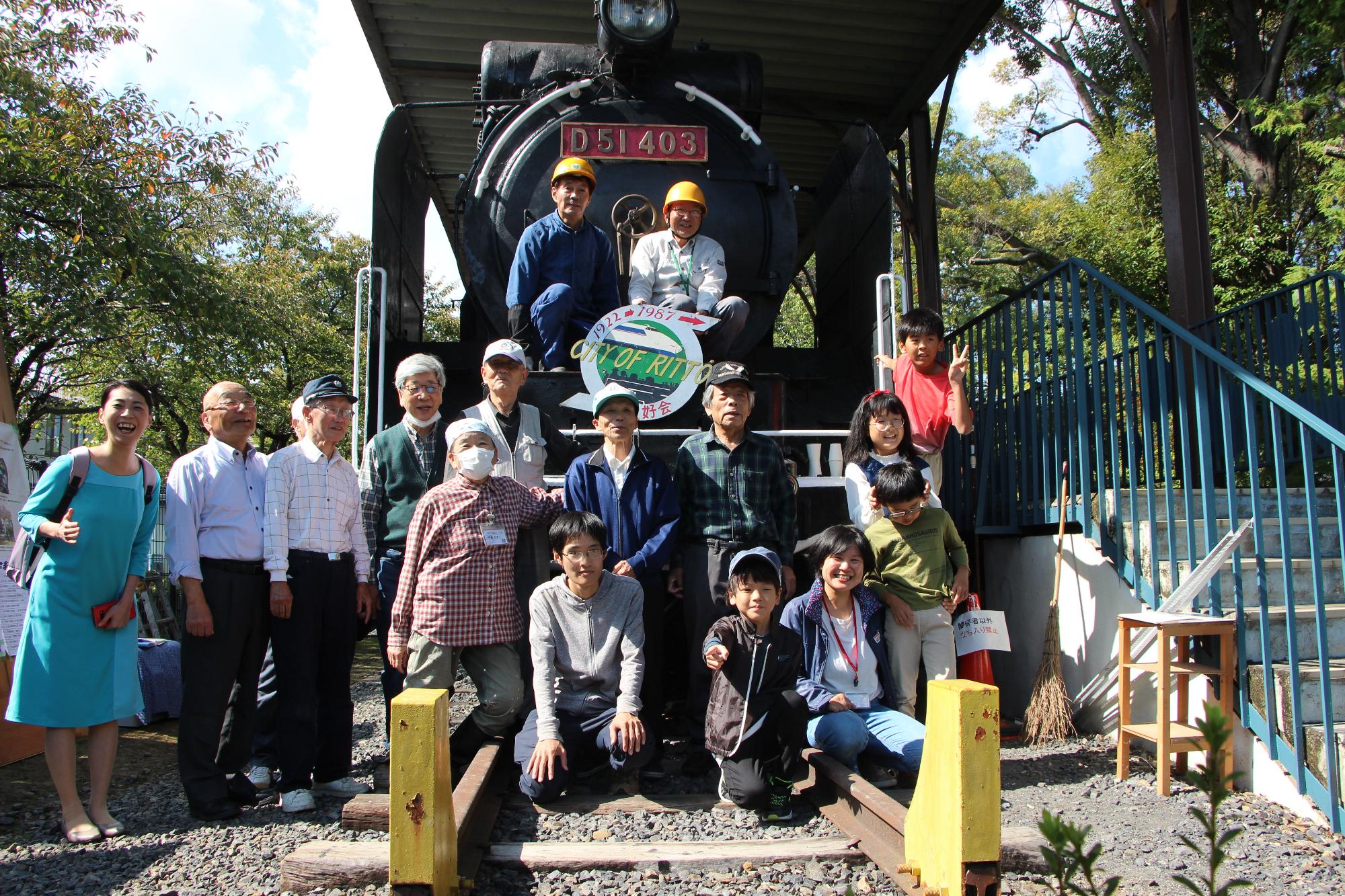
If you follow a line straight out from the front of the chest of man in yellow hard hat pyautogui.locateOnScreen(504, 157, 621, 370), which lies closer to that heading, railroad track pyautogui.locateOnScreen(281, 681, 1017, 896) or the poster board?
the railroad track

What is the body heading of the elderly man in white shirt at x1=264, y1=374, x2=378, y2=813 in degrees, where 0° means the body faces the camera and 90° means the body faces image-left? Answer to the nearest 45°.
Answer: approximately 315°

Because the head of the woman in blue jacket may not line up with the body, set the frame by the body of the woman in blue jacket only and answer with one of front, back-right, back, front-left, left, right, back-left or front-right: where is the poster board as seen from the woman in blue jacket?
right

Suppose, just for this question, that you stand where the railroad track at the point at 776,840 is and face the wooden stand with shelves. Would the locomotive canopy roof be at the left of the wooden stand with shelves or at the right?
left

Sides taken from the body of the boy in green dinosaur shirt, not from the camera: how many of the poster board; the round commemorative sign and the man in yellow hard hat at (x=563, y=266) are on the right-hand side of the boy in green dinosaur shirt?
3

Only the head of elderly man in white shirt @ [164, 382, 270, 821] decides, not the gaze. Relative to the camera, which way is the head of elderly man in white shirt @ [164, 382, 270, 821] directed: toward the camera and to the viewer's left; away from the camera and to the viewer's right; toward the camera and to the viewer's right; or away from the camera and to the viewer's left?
toward the camera and to the viewer's right

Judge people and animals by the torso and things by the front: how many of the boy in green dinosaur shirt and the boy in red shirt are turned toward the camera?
2

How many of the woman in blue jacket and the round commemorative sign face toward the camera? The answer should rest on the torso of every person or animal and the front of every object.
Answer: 2

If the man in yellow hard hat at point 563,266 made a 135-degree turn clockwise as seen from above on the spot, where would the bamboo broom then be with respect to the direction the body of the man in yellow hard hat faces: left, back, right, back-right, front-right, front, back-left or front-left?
back-right
